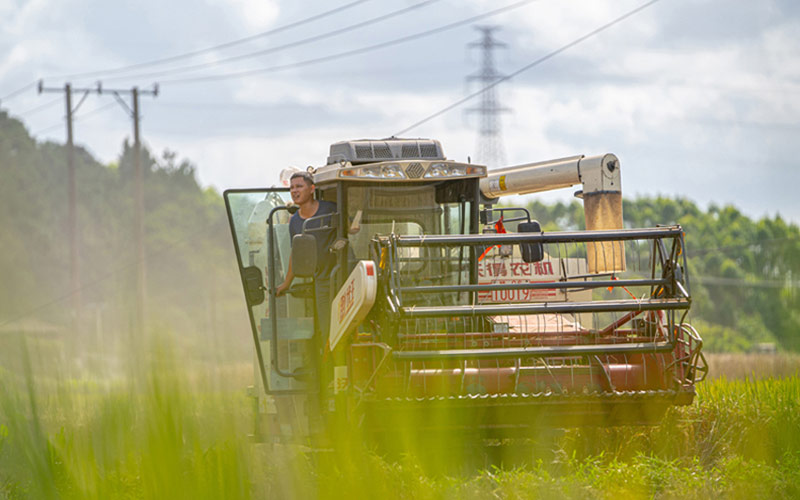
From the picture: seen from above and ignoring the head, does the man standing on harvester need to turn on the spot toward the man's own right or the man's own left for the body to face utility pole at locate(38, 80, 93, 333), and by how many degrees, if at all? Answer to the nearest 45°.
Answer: approximately 135° to the man's own right

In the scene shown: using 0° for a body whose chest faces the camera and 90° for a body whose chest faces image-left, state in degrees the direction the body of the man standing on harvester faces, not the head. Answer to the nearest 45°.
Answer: approximately 45°

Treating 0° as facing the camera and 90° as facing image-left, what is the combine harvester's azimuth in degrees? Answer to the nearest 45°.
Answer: approximately 0°

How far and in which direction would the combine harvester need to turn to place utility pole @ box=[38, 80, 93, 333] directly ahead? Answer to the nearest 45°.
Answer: approximately 135° to its right
